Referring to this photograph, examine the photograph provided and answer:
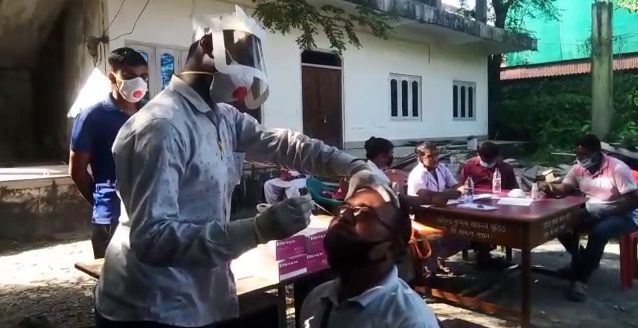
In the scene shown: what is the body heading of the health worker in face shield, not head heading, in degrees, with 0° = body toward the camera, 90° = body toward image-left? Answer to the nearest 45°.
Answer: approximately 315°

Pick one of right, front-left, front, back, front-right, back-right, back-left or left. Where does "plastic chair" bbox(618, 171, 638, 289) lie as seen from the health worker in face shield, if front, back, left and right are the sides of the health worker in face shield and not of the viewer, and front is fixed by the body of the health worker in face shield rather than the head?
left

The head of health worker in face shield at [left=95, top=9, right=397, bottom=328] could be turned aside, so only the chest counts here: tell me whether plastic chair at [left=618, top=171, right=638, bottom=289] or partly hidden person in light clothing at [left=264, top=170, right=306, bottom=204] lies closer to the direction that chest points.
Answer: the plastic chair

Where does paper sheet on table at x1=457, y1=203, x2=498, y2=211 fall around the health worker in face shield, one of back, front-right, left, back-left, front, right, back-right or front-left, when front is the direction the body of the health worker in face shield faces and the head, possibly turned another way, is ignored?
left

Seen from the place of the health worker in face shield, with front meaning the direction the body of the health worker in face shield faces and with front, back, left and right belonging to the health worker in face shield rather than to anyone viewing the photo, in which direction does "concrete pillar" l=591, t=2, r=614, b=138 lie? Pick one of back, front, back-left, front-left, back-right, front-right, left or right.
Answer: left

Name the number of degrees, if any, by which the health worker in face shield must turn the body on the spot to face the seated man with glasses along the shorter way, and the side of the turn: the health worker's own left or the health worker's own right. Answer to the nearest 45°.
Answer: approximately 45° to the health worker's own left

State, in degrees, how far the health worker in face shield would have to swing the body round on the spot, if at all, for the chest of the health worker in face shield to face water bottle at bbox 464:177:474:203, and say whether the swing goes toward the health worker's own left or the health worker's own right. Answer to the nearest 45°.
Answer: approximately 90° to the health worker's own left

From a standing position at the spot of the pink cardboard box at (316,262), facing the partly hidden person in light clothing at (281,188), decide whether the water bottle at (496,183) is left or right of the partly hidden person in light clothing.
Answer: right
